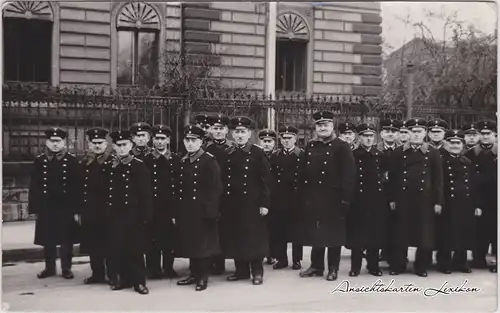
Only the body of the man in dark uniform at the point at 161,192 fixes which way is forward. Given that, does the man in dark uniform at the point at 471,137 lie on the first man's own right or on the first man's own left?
on the first man's own left

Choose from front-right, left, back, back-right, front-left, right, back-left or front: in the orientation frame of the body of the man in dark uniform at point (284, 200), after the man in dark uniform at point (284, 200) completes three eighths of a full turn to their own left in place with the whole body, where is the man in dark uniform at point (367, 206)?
right

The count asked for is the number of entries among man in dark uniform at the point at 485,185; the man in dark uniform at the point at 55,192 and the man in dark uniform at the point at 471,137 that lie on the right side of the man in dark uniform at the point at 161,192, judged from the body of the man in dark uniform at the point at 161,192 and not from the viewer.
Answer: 1

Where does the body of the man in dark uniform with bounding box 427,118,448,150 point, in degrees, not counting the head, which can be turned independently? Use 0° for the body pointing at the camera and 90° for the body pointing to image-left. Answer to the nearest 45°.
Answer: approximately 0°

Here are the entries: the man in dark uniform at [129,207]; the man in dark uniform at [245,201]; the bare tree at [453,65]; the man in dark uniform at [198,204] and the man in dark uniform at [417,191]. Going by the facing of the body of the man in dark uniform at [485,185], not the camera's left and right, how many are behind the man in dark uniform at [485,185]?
1

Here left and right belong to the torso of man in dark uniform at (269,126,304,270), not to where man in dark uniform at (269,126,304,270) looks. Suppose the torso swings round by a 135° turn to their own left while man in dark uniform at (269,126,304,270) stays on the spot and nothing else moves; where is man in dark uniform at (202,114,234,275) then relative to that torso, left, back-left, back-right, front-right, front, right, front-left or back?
back

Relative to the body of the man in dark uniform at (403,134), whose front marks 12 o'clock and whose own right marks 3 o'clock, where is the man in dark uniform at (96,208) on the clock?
the man in dark uniform at (96,208) is roughly at 2 o'clock from the man in dark uniform at (403,134).

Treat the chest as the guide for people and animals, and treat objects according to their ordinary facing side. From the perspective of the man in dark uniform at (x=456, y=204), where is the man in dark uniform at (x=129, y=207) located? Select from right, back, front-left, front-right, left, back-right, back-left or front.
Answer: front-right

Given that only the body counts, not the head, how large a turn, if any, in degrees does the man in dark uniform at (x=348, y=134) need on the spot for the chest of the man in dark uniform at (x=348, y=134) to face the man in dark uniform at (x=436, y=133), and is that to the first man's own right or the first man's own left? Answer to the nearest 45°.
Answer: approximately 90° to the first man's own left
